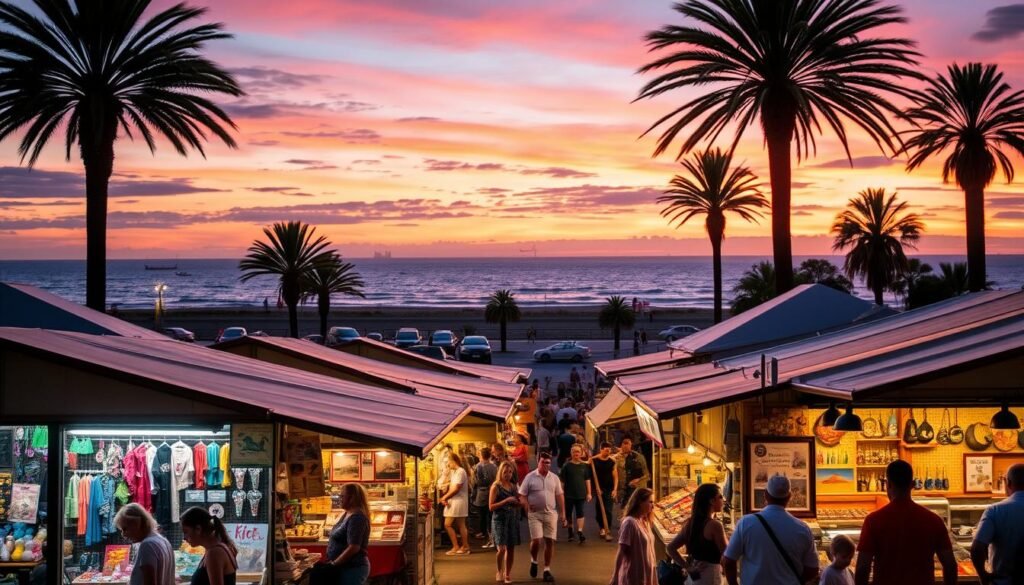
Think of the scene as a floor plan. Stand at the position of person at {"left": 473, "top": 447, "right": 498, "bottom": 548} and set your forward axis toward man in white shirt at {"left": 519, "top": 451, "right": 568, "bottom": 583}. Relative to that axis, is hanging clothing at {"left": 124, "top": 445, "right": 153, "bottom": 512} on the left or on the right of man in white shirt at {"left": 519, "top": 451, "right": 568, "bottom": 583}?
right

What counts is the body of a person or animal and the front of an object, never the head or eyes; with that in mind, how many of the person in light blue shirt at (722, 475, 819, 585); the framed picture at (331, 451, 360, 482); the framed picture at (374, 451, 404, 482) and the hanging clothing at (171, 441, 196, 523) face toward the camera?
3

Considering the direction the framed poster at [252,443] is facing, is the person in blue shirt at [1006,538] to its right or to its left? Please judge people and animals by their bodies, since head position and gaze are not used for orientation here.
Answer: on its left

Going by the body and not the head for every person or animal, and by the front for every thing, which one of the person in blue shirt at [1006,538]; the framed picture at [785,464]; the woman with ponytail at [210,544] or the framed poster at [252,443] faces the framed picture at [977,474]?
the person in blue shirt

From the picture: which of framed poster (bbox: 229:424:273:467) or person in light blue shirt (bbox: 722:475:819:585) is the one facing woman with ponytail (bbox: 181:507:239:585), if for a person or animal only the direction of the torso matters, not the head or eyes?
the framed poster

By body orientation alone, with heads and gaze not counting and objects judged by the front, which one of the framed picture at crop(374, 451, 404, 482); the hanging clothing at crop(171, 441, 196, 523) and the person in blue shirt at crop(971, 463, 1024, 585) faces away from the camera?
the person in blue shirt

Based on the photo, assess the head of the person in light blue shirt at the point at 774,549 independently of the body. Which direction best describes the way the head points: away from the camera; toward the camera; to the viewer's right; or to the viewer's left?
away from the camera

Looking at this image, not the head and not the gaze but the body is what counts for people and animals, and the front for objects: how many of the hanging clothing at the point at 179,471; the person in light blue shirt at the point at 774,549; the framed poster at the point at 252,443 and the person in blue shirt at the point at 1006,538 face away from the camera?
2

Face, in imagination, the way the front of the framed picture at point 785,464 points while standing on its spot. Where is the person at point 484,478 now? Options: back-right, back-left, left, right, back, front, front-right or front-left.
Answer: back-right

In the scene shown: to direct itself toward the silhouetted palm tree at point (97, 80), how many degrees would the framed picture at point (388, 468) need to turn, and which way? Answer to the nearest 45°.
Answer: approximately 135° to its right

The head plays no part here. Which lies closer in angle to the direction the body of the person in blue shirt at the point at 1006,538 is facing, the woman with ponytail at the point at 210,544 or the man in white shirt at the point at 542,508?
the man in white shirt

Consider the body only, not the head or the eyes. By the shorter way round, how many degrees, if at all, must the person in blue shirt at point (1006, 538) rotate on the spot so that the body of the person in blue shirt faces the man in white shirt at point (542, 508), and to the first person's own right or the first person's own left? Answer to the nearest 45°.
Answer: approximately 45° to the first person's own left

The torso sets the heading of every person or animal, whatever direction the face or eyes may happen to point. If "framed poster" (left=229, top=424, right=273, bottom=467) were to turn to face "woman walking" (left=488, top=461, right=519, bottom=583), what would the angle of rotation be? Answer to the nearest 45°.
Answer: approximately 135° to its left

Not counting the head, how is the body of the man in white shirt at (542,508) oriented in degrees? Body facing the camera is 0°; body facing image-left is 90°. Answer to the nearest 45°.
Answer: approximately 0°
